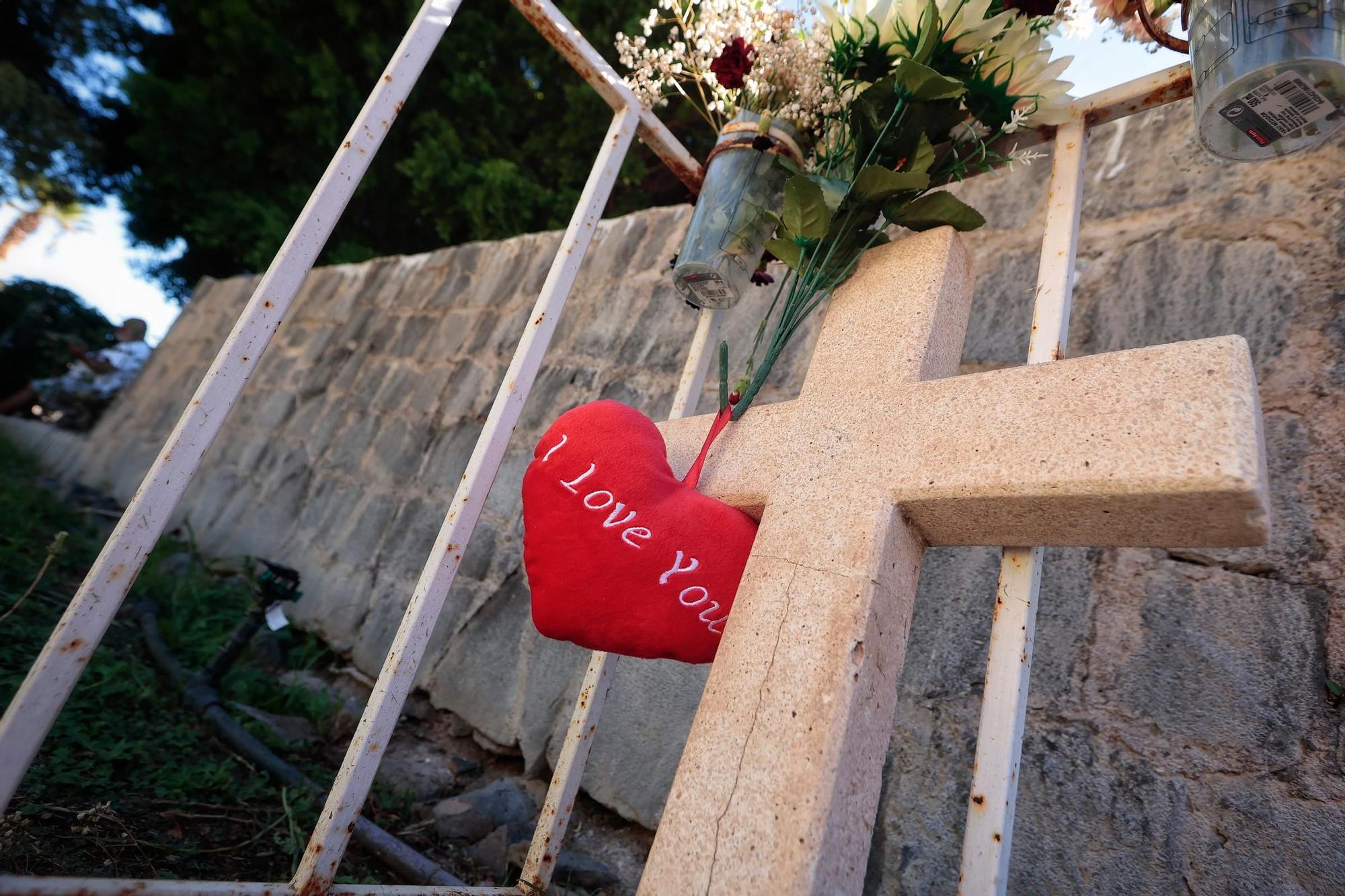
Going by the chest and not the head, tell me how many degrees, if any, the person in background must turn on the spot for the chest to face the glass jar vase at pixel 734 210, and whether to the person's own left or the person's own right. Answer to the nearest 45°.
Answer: approximately 90° to the person's own left

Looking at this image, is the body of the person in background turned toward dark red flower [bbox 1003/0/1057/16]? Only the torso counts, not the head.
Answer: no

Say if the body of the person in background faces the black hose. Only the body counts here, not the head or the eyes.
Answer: no

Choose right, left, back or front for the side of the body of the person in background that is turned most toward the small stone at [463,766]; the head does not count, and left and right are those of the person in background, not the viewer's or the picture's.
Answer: left

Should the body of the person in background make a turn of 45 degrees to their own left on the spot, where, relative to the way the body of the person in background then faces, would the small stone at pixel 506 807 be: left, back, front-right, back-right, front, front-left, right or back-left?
front-left

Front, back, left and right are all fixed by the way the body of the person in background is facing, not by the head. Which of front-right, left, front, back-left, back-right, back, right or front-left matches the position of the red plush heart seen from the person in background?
left

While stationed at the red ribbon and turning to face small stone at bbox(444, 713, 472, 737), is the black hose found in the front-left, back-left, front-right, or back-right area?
front-left

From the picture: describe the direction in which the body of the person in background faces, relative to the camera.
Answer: to the viewer's left

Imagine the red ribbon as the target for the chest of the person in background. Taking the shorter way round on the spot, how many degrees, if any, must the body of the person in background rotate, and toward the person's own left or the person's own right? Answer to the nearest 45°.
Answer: approximately 90° to the person's own left

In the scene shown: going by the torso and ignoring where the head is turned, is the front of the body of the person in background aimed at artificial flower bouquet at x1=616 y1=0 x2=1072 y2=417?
no

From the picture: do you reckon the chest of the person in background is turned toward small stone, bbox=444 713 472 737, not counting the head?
no

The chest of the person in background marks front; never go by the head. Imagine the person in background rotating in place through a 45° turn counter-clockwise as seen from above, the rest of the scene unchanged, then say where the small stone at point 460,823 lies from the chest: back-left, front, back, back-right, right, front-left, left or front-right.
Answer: front-left

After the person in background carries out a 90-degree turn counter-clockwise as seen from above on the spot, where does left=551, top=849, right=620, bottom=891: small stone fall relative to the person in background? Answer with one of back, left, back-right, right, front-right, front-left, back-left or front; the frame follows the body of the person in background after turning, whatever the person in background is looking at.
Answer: front

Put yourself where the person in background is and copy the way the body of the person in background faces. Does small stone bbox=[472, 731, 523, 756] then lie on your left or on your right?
on your left

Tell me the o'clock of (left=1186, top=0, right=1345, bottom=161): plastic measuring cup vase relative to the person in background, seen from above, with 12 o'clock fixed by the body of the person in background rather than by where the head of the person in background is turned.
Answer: The plastic measuring cup vase is roughly at 9 o'clock from the person in background.
